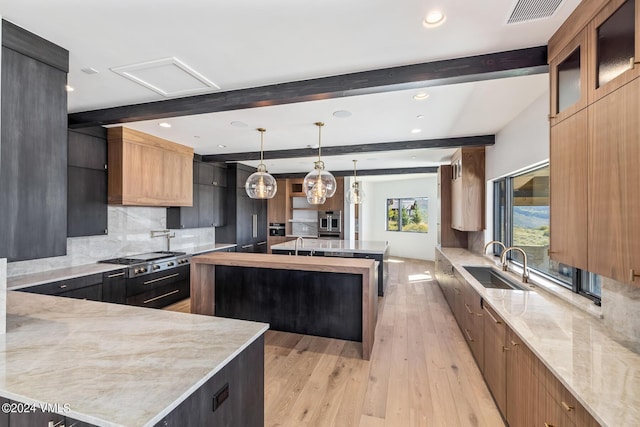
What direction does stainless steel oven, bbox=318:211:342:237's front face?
toward the camera

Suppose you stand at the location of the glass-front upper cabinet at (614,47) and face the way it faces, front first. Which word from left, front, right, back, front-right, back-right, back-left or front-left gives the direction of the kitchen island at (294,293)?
front-right

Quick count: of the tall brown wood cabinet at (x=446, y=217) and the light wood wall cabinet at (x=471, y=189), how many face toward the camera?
0

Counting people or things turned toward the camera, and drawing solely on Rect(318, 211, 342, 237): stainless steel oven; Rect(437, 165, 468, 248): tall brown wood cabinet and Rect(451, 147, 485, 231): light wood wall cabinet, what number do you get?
1

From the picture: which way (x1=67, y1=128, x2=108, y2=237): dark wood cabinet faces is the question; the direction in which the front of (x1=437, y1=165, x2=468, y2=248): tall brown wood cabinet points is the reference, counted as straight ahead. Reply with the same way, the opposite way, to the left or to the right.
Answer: the opposite way

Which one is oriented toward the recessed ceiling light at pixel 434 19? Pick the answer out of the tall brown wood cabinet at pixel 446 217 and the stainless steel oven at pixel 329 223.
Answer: the stainless steel oven

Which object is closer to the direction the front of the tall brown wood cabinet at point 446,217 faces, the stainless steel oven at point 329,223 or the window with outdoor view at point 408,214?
the stainless steel oven

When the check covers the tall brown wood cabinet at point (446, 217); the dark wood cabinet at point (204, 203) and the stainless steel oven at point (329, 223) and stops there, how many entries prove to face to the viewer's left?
1

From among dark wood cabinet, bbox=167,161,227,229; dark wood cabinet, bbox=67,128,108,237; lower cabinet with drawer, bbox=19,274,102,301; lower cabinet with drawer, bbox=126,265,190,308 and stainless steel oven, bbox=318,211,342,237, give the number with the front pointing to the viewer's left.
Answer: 0

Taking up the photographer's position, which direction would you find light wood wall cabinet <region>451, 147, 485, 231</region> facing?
facing to the left of the viewer

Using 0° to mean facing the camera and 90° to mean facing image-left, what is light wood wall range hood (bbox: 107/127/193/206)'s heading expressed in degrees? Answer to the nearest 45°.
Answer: approximately 315°

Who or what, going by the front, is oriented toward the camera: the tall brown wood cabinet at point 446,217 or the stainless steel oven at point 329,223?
the stainless steel oven

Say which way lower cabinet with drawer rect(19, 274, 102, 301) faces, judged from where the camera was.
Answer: facing the viewer and to the right of the viewer

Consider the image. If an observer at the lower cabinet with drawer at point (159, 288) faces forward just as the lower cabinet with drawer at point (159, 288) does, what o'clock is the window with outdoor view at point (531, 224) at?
The window with outdoor view is roughly at 12 o'clock from the lower cabinet with drawer.

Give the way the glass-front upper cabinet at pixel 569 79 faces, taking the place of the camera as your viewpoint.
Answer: facing the viewer and to the left of the viewer

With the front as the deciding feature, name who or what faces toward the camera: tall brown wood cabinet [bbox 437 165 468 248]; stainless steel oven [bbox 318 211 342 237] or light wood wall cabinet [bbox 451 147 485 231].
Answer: the stainless steel oven

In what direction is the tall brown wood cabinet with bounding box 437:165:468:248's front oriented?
to the viewer's left

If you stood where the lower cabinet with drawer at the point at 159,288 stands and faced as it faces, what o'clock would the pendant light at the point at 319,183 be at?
The pendant light is roughly at 12 o'clock from the lower cabinet with drawer.
